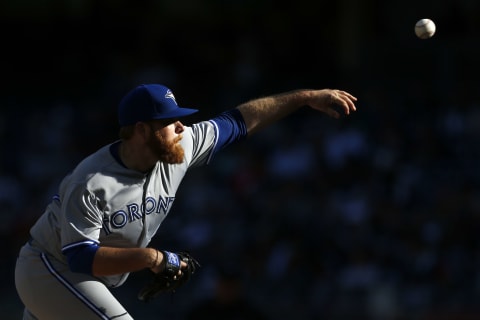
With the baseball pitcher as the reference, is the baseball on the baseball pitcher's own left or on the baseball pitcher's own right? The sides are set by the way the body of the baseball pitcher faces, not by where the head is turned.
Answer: on the baseball pitcher's own left

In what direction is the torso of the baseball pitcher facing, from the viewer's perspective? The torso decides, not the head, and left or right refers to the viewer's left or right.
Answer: facing the viewer and to the right of the viewer
